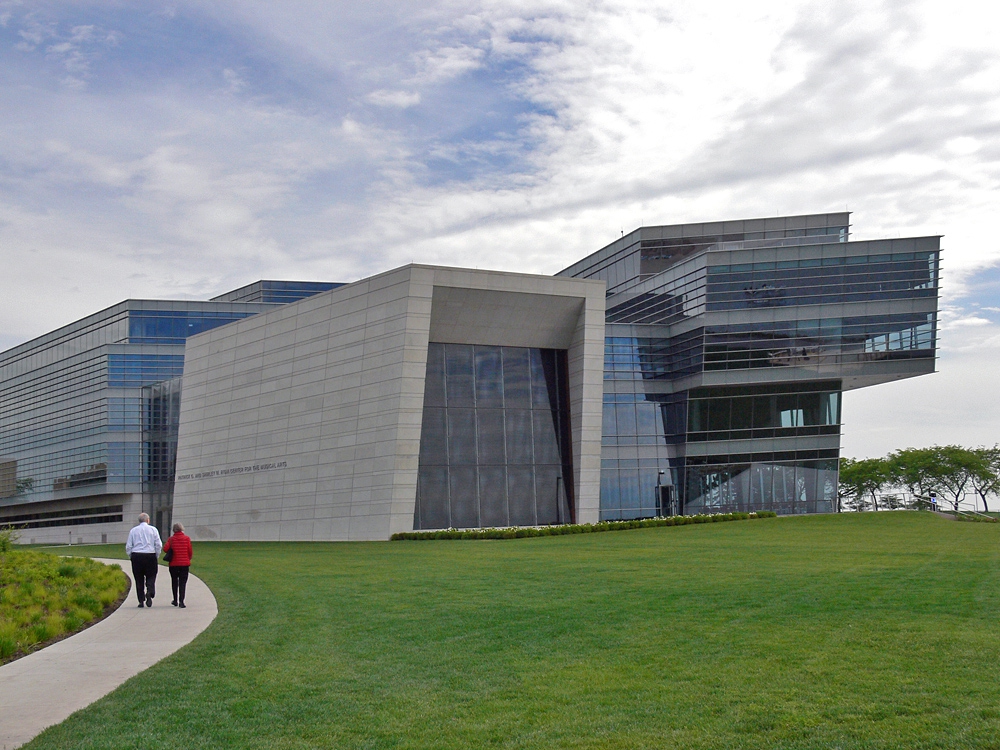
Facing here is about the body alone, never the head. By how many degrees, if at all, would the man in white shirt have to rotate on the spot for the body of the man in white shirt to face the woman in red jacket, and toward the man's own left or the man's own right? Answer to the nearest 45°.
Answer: approximately 135° to the man's own right

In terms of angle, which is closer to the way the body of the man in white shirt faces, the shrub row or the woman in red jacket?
the shrub row

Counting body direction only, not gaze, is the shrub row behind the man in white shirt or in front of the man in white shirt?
in front

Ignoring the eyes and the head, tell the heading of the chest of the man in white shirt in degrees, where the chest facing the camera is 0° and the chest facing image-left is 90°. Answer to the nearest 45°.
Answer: approximately 180°
